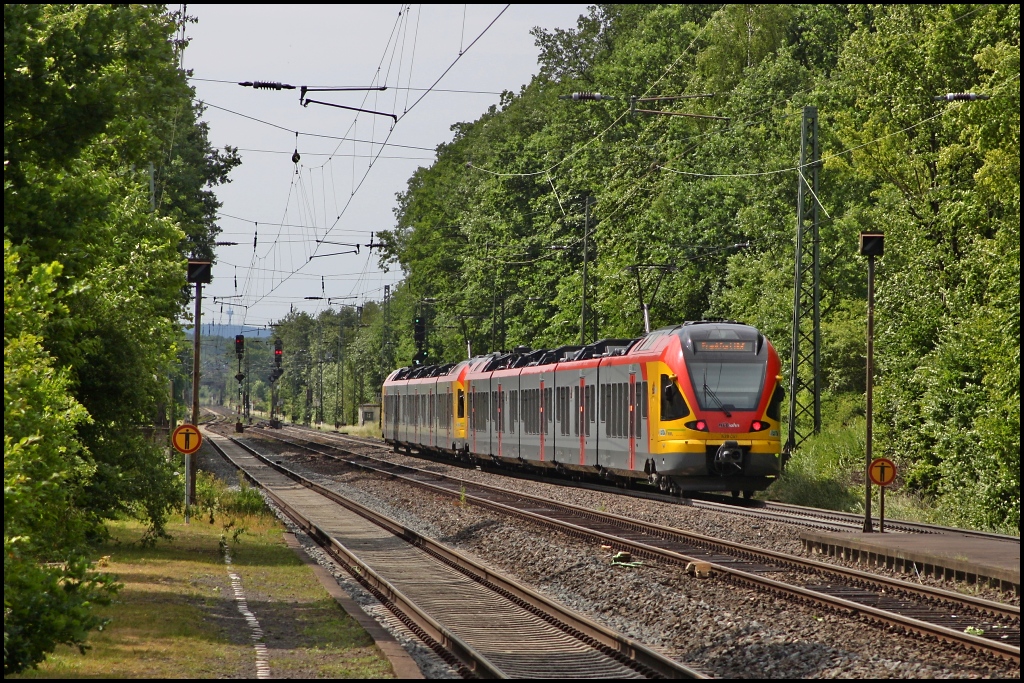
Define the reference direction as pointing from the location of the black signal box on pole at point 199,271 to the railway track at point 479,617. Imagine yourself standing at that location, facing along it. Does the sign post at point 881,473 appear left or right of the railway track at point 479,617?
left

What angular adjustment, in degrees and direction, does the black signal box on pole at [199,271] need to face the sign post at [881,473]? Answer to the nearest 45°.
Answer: approximately 45° to its left

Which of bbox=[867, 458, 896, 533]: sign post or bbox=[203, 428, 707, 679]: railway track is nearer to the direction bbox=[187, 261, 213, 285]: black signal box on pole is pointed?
the railway track

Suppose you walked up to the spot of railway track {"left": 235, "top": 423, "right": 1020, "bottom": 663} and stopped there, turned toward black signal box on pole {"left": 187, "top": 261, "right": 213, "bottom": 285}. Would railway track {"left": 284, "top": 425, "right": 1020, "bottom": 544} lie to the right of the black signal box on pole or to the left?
right

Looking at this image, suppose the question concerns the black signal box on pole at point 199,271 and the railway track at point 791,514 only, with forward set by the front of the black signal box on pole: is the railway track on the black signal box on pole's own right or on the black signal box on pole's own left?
on the black signal box on pole's own left
